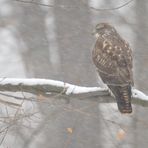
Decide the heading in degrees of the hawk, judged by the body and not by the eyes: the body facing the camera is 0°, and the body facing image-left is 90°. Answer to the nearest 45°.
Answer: approximately 135°
